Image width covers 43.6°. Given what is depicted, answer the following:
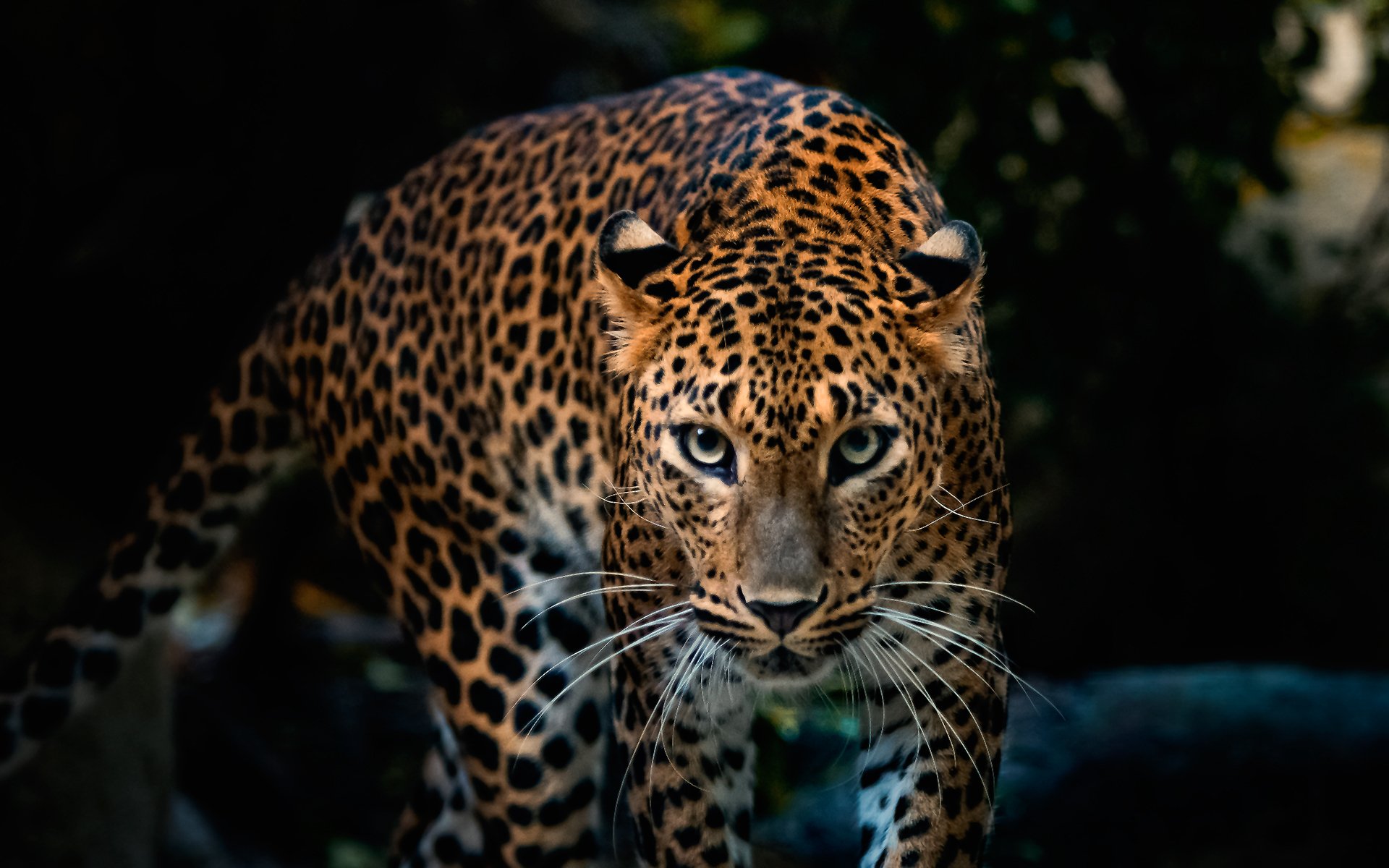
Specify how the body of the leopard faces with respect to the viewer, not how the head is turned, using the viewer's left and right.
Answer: facing the viewer and to the right of the viewer
